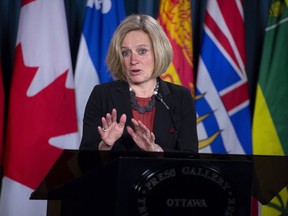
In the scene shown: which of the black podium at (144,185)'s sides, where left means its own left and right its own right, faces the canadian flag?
back

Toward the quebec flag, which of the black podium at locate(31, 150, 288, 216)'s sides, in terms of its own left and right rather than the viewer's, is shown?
back

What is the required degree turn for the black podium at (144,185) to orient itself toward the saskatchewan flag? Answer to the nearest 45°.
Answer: approximately 180°

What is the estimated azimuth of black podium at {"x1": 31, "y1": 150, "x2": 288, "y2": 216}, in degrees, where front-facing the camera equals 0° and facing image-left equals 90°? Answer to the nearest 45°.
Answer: approximately 0°

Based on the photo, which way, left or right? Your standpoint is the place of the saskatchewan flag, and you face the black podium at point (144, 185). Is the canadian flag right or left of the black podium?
right

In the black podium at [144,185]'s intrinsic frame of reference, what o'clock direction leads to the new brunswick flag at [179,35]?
The new brunswick flag is roughly at 6 o'clock from the black podium.

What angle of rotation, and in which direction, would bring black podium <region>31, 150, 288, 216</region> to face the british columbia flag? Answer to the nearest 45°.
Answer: approximately 180°

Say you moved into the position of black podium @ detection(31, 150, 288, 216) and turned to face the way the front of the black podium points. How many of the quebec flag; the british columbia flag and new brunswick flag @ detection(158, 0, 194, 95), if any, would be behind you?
3
